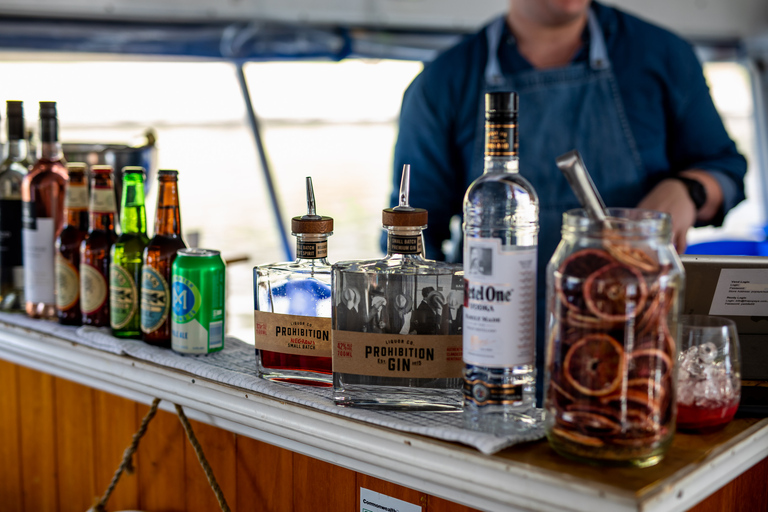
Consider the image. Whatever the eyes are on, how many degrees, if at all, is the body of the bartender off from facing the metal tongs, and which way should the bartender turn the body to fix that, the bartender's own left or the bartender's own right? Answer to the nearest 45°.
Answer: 0° — they already face it

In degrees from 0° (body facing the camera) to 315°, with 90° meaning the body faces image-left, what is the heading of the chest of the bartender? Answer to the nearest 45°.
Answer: approximately 0°

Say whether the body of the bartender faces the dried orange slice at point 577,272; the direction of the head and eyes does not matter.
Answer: yes

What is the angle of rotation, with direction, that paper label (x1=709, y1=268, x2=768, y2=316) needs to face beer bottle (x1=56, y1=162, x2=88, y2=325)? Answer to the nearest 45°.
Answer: approximately 90° to its right

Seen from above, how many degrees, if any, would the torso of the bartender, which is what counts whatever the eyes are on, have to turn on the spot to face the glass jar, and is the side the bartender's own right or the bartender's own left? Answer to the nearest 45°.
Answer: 0° — they already face it

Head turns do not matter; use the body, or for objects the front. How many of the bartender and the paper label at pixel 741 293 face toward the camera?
2

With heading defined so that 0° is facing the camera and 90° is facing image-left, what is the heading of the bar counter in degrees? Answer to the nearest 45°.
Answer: approximately 45°

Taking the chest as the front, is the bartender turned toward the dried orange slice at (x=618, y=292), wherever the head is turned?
yes
